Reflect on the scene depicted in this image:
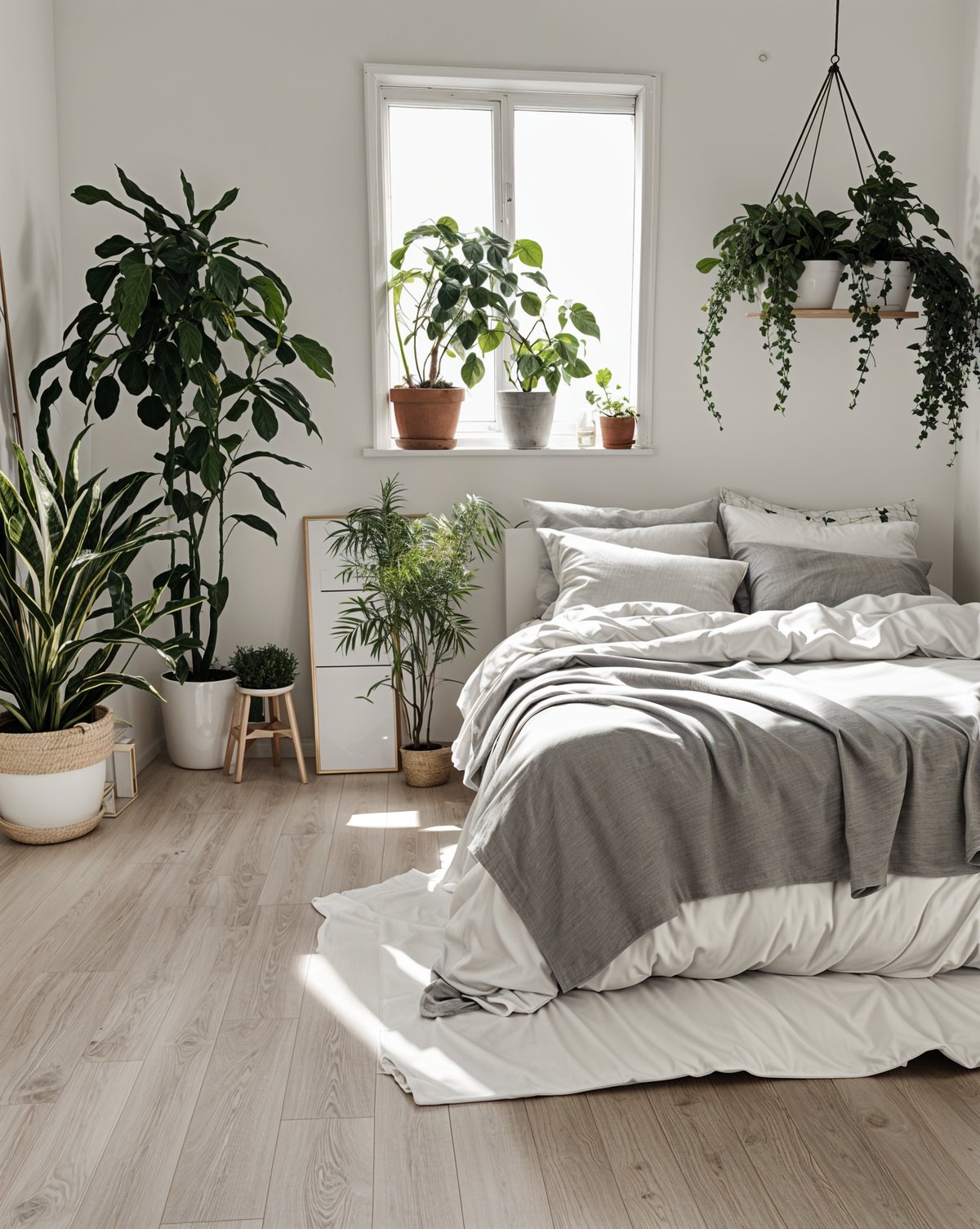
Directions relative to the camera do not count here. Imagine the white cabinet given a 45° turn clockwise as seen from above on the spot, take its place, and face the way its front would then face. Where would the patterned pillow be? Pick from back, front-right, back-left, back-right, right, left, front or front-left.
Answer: back-left

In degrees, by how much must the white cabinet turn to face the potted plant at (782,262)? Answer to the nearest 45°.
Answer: approximately 90° to its left

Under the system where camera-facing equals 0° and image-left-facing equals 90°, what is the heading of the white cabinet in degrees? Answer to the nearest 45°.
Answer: approximately 0°

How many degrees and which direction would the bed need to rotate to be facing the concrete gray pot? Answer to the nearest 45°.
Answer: approximately 180°

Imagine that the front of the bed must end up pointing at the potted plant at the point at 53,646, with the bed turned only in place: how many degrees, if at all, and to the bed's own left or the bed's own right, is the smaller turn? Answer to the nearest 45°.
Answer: approximately 135° to the bed's own right

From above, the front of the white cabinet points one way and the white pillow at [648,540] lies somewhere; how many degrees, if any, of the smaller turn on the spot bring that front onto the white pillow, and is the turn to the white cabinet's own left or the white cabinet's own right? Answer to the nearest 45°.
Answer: approximately 90° to the white cabinet's own left

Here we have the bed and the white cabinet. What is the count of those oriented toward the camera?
2

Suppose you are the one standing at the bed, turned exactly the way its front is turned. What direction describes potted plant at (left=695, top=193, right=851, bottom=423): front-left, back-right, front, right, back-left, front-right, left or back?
back

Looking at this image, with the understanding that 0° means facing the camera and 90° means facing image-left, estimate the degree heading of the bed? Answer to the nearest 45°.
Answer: approximately 0°

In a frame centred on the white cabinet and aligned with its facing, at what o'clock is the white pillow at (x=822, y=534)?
The white pillow is roughly at 9 o'clock from the white cabinet.
